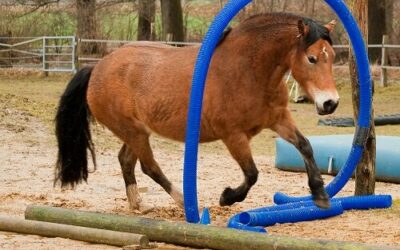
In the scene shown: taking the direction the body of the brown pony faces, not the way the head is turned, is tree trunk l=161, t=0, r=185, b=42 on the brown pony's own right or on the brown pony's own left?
on the brown pony's own left

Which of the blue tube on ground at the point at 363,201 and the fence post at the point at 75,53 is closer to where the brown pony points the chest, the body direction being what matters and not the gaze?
the blue tube on ground

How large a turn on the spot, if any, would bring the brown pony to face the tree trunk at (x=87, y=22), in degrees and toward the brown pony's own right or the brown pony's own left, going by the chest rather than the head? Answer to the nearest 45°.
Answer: approximately 90° to the brown pony's own left

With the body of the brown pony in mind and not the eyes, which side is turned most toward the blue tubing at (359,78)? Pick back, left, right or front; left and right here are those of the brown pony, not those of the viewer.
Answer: front

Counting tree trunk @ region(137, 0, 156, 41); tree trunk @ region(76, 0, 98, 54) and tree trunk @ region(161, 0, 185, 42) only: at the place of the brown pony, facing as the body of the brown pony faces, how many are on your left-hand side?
3

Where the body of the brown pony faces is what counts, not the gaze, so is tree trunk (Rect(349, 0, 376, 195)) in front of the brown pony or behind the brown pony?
in front

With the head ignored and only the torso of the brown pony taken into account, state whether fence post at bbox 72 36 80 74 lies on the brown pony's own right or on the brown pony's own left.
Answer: on the brown pony's own left

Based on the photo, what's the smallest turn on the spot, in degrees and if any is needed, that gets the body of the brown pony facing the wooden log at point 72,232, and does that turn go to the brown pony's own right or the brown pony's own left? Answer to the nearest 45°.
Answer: approximately 135° to the brown pony's own right

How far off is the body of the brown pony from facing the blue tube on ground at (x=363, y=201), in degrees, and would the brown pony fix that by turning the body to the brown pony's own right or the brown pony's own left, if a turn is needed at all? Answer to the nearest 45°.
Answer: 0° — it already faces it

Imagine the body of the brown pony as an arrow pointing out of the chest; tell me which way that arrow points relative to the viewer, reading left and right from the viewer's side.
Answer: facing to the right of the viewer
